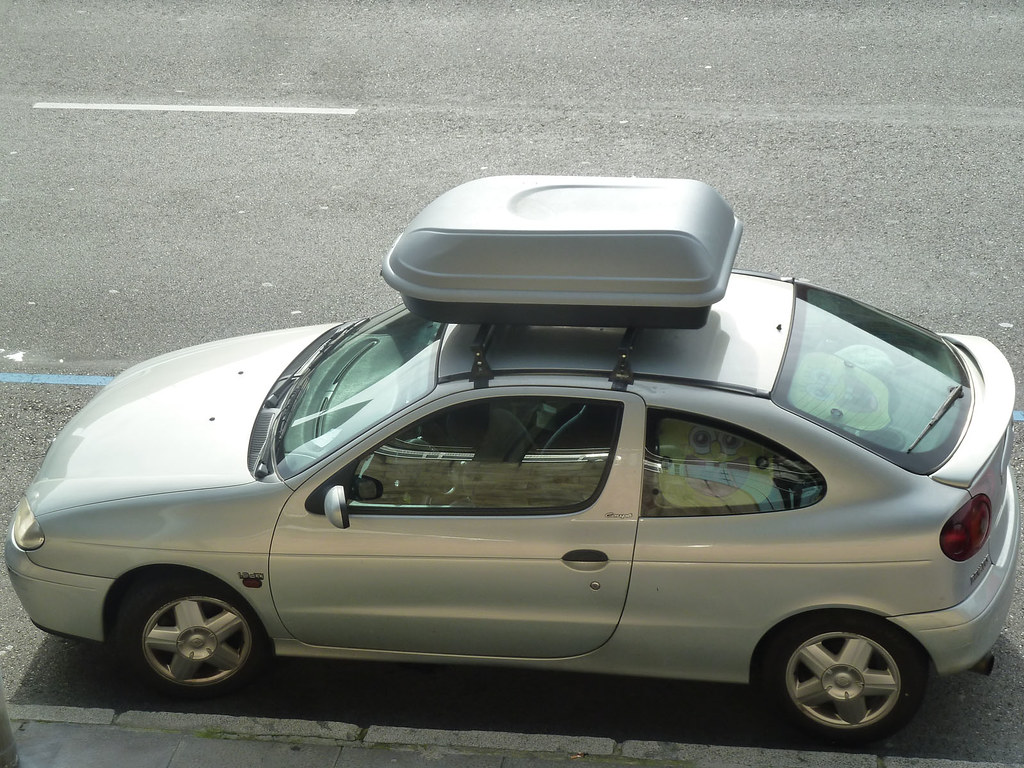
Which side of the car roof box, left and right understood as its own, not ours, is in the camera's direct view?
left

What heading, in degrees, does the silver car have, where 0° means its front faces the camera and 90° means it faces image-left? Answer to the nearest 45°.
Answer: approximately 90°

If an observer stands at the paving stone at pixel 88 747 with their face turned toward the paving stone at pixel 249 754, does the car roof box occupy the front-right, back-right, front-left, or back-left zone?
front-left
